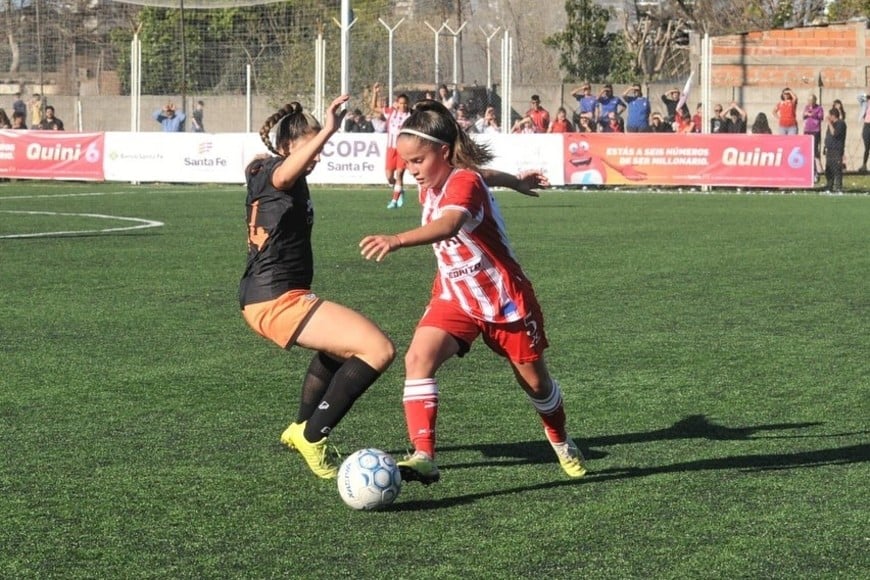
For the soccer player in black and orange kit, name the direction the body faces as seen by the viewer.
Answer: to the viewer's right

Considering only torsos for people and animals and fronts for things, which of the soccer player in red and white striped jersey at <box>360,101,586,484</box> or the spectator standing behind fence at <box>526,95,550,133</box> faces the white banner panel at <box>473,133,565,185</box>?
the spectator standing behind fence

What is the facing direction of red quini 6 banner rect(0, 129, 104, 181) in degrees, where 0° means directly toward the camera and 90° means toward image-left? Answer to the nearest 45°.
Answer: approximately 0°

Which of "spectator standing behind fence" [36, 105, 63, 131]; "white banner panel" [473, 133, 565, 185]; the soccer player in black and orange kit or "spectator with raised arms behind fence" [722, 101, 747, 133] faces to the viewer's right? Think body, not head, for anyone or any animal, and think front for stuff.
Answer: the soccer player in black and orange kit

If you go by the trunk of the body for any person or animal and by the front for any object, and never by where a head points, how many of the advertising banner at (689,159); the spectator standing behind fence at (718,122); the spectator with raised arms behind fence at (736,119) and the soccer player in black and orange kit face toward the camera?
3

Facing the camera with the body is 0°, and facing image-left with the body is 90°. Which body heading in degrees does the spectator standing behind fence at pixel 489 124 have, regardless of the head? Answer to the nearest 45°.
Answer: approximately 0°

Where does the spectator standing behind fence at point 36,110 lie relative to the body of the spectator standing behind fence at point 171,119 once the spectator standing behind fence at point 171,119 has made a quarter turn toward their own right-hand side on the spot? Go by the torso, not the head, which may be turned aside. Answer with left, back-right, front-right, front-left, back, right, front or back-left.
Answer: front-right

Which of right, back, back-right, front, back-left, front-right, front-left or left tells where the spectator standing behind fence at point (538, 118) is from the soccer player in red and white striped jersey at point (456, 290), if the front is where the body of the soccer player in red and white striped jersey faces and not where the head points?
back-right
